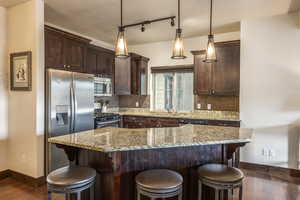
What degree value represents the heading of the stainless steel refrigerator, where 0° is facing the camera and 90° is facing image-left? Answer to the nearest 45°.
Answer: approximately 315°

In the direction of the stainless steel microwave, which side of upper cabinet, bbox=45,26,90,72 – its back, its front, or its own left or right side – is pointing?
left

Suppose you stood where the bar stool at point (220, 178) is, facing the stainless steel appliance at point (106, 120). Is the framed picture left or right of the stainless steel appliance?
left

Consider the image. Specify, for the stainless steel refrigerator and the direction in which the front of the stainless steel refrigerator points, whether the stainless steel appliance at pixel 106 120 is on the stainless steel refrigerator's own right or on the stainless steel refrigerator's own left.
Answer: on the stainless steel refrigerator's own left
